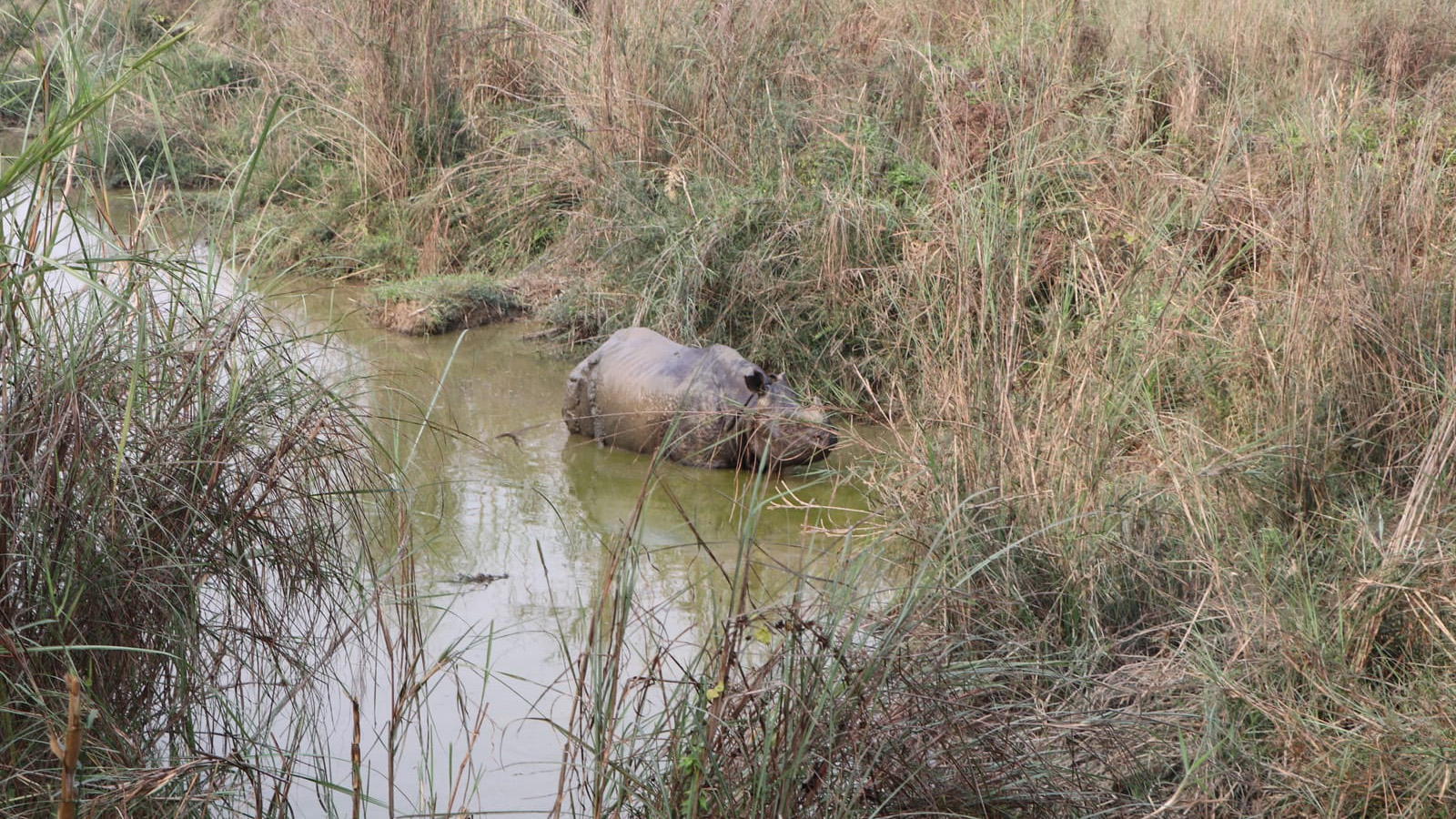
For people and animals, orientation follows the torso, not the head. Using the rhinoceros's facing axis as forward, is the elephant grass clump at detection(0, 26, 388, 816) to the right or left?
on its right

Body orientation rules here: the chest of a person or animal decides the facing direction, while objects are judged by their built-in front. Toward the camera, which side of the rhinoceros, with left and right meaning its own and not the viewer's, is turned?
right
